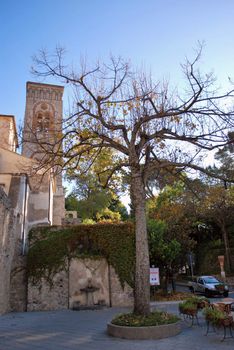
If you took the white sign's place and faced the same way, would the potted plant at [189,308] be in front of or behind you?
in front

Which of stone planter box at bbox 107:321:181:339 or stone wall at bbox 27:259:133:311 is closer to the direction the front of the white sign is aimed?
the stone planter box

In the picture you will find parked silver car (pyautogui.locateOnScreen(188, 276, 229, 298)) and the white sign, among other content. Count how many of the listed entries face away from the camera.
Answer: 0

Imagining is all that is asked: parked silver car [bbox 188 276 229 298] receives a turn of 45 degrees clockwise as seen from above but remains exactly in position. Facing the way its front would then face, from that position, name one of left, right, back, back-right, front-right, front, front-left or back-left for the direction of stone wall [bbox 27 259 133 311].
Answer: front-right

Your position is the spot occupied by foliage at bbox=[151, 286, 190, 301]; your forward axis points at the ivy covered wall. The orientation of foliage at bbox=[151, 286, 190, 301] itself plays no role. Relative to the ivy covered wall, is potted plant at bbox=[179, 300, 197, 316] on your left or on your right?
left

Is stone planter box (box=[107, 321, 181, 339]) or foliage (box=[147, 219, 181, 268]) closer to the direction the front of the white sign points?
the stone planter box

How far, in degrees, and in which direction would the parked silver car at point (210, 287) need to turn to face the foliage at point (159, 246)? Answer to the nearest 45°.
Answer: approximately 90° to its right

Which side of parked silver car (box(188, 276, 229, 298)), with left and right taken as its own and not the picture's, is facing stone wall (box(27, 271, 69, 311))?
right

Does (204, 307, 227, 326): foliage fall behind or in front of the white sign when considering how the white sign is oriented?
in front

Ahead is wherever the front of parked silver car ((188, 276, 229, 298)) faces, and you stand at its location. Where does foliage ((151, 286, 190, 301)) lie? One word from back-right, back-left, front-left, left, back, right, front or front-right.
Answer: right

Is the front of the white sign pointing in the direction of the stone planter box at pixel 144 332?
yes

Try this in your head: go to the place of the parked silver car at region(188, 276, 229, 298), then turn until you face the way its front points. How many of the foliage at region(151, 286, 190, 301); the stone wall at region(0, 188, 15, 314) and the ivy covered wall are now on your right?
3
